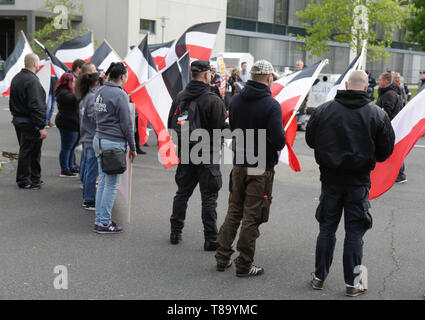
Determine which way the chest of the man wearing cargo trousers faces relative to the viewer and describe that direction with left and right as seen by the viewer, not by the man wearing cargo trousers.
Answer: facing away from the viewer and to the right of the viewer

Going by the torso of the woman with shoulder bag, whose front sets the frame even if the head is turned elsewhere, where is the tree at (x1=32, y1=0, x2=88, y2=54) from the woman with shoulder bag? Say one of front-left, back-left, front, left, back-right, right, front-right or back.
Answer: front-left

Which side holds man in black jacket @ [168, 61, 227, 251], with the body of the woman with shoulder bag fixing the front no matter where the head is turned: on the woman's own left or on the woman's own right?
on the woman's own right

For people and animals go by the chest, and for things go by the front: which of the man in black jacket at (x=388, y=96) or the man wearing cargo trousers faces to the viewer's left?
the man in black jacket

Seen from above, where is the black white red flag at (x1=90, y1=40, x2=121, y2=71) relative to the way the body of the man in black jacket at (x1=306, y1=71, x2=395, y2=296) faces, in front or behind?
in front

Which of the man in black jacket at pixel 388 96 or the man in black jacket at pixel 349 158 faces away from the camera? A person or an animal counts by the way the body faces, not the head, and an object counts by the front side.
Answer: the man in black jacket at pixel 349 158

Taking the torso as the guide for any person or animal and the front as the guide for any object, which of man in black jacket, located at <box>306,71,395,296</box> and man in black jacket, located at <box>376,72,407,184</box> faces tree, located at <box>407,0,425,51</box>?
man in black jacket, located at <box>306,71,395,296</box>

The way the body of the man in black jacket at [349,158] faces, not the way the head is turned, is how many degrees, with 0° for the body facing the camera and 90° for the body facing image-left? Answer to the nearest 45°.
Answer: approximately 180°

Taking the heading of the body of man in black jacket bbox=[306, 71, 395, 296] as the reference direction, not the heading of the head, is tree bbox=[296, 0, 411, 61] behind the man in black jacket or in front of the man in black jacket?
in front

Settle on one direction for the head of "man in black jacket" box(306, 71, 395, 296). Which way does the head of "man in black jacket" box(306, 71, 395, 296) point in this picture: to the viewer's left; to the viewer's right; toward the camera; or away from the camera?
away from the camera
